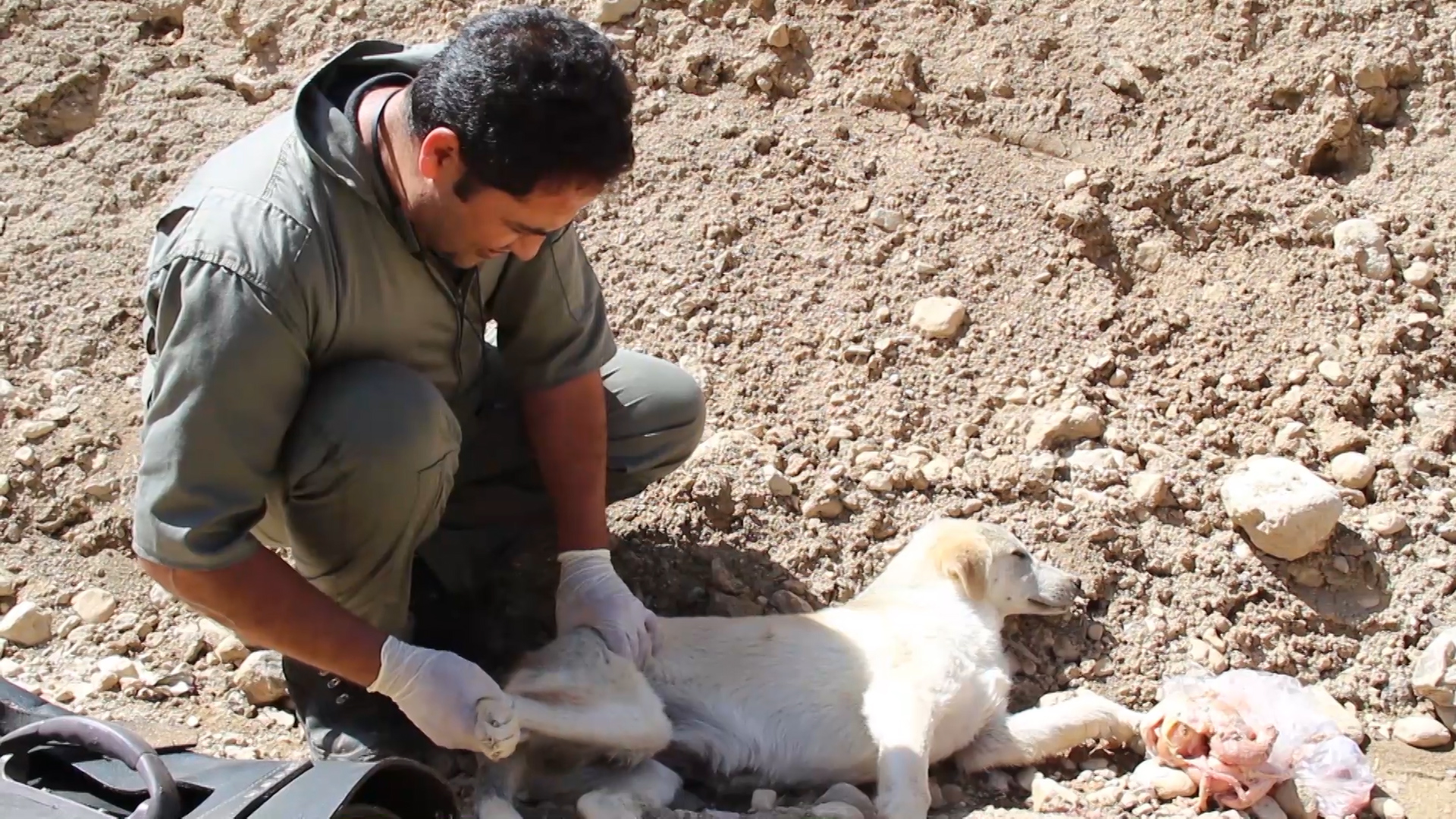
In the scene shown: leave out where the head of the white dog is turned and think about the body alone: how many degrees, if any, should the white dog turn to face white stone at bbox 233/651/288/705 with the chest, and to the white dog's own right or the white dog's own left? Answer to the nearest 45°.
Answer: approximately 180°

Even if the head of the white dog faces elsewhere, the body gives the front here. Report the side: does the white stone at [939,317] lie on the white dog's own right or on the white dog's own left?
on the white dog's own left

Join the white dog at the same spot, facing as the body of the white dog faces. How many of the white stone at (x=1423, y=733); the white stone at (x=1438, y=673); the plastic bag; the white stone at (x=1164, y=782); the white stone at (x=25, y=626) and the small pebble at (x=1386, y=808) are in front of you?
5

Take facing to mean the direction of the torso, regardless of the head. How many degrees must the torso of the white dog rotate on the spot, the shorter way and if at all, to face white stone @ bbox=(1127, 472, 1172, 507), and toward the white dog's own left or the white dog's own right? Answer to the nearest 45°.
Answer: approximately 45° to the white dog's own left

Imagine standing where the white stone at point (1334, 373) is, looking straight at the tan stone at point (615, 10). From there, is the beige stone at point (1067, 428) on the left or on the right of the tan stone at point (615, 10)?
left

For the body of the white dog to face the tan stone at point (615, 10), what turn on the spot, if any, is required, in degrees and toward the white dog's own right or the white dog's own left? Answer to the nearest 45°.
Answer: approximately 90° to the white dog's own left

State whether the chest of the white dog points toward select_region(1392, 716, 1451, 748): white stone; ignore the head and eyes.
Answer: yes

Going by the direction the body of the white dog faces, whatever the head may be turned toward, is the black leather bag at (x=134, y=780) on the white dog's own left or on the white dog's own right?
on the white dog's own right

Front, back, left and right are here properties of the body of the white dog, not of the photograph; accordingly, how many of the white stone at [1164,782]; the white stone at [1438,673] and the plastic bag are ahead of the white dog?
3

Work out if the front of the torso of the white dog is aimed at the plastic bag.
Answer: yes

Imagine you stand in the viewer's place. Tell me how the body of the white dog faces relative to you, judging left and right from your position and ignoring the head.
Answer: facing to the right of the viewer

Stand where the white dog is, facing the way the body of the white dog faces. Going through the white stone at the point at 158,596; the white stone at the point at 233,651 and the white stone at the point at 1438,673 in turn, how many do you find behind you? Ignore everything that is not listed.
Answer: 2

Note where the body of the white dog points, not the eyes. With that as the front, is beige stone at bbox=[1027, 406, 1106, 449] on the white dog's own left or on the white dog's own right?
on the white dog's own left

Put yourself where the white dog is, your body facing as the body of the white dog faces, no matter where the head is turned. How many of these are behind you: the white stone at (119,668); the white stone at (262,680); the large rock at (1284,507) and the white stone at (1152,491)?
2
